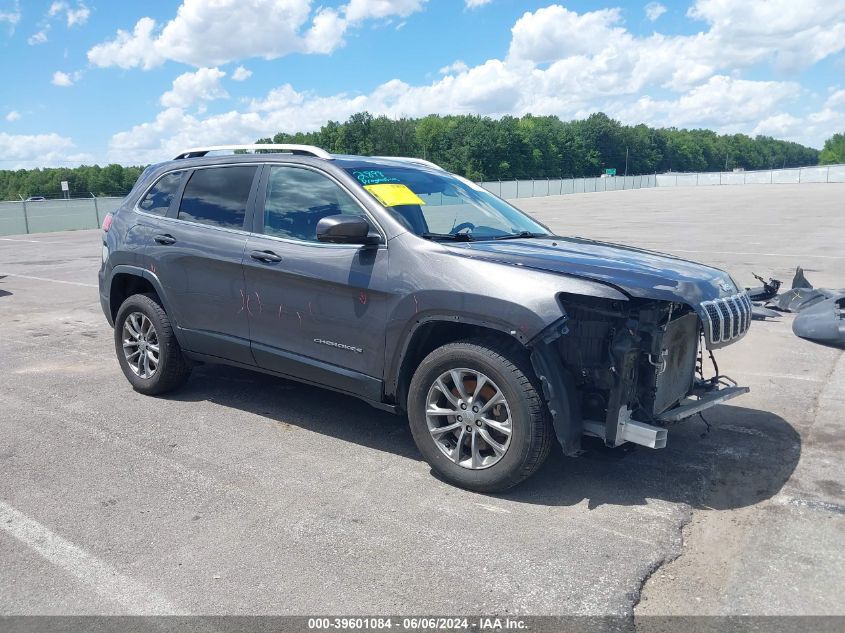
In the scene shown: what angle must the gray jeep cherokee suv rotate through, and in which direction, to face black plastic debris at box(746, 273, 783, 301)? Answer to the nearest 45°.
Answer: approximately 90° to its left

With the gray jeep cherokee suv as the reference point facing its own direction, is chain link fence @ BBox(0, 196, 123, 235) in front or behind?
behind

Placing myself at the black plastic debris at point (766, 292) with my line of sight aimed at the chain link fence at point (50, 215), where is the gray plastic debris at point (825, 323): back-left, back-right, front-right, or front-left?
back-left

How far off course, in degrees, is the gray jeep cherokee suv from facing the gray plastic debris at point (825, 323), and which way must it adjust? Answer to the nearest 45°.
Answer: approximately 90° to its left

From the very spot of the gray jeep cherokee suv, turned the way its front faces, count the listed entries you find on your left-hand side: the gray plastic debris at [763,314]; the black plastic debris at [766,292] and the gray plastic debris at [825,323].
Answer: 3

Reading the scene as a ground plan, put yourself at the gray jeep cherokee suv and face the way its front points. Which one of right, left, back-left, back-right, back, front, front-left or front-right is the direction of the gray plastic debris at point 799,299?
left

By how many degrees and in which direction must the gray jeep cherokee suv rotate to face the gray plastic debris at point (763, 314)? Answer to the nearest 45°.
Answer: approximately 90° to its left
